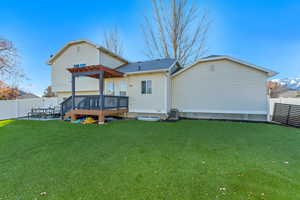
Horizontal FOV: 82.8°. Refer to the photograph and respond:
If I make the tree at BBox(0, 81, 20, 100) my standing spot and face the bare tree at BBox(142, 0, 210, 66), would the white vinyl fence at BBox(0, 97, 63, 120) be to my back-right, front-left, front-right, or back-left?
front-right

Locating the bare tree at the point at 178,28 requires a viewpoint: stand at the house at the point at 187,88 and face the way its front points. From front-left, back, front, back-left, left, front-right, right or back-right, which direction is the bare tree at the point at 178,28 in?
front

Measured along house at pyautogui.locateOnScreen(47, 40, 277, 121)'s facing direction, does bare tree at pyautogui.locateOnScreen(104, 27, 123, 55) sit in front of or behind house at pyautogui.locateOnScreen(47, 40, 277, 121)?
in front

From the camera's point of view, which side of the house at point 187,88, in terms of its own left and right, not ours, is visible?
back

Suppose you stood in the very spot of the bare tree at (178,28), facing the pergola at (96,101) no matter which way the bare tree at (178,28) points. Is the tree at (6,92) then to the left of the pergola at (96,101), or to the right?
right

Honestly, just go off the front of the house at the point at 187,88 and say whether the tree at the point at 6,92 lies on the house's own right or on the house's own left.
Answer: on the house's own left

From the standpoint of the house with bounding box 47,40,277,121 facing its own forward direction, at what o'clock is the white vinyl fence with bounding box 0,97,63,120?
The white vinyl fence is roughly at 9 o'clock from the house.

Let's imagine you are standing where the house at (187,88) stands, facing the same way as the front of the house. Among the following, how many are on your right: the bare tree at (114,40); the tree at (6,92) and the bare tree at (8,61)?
0

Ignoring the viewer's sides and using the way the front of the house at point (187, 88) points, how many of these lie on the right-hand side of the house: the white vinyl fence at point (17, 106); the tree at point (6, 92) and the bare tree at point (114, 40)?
0

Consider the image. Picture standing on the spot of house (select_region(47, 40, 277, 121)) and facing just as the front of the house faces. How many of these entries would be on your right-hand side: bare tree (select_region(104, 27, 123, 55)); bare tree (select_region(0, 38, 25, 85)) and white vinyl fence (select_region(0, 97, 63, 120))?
0

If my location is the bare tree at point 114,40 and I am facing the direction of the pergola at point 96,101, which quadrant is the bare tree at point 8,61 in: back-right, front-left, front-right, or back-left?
front-right

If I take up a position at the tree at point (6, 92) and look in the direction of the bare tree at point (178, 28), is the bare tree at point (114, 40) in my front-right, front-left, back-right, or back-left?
front-left

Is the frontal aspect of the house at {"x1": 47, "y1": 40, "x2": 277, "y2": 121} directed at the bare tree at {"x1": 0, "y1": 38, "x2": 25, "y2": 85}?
no
